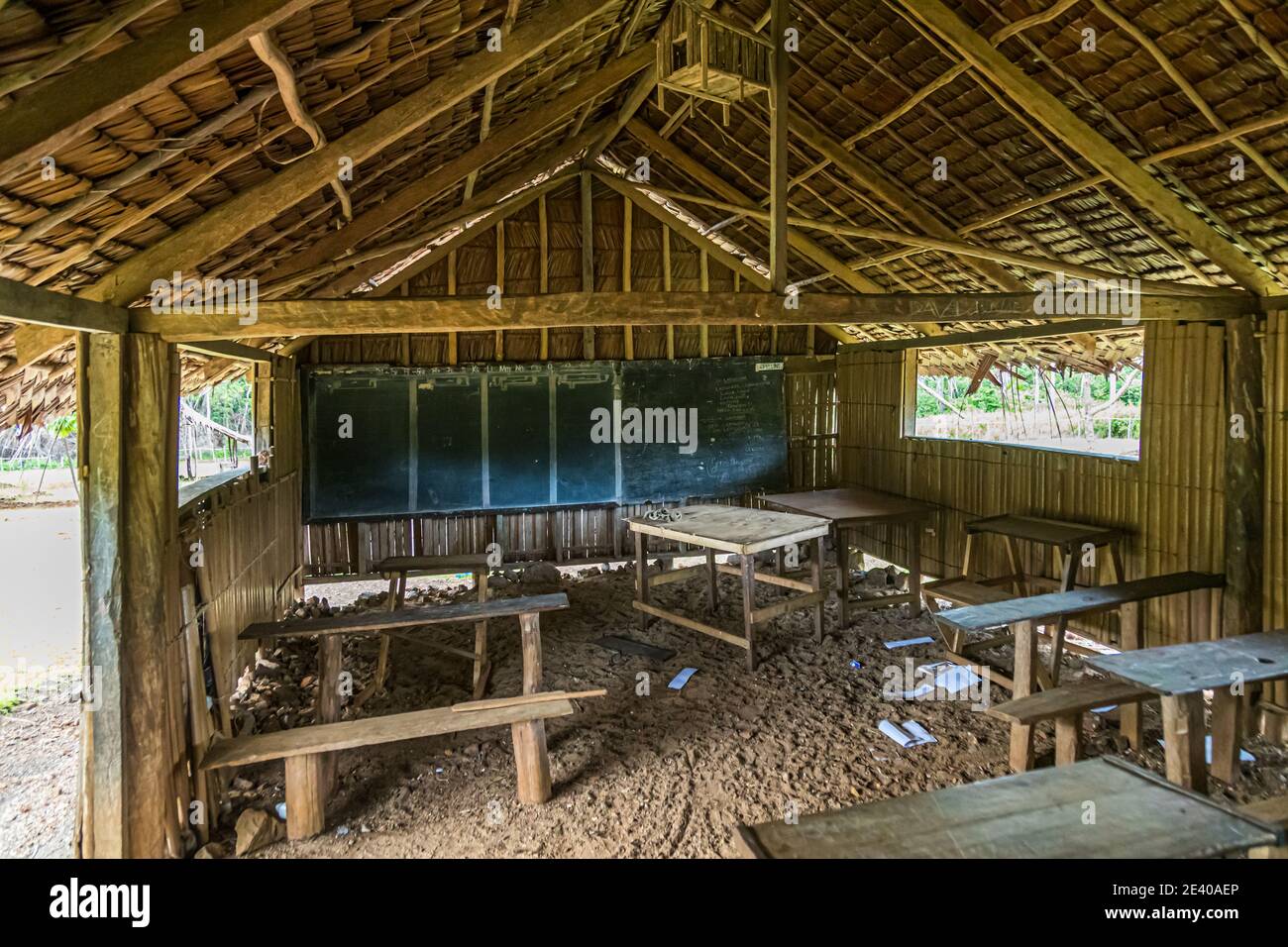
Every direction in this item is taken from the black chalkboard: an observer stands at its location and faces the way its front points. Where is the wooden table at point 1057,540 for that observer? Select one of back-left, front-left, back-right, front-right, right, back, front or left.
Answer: front-left

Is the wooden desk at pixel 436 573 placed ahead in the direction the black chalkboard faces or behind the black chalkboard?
ahead

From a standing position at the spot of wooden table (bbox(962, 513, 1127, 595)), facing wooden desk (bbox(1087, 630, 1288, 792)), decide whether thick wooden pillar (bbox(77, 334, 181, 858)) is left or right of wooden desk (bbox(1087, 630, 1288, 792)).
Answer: right

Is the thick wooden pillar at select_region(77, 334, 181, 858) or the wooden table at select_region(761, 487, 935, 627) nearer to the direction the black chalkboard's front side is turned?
the thick wooden pillar

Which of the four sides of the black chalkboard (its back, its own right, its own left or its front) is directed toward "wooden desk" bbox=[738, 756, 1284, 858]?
front

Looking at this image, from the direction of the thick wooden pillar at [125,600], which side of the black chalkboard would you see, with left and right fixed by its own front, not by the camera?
front

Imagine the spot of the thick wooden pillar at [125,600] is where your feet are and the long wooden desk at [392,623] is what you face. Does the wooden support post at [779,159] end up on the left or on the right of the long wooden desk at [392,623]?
right

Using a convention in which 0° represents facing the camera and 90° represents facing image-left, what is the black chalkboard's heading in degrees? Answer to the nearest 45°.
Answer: approximately 0°

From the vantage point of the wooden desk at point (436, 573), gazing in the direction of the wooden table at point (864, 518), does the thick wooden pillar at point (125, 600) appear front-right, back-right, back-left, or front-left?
back-right

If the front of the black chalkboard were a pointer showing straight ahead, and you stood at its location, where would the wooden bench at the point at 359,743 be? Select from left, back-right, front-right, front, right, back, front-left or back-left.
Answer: front

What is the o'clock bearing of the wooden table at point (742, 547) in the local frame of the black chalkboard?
The wooden table is roughly at 11 o'clock from the black chalkboard.
